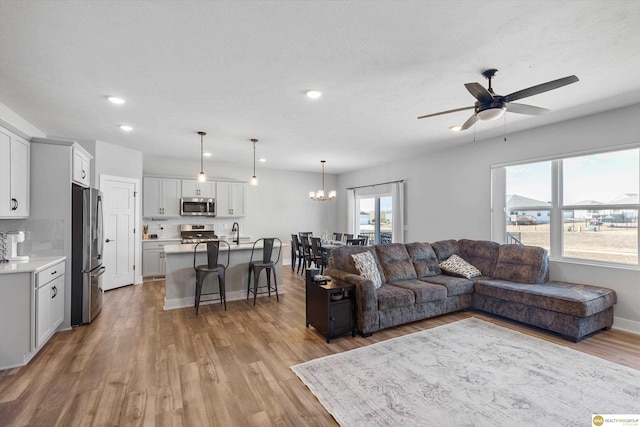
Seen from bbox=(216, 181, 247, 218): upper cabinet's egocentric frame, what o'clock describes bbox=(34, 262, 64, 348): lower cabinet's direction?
The lower cabinet is roughly at 1 o'clock from the upper cabinet.

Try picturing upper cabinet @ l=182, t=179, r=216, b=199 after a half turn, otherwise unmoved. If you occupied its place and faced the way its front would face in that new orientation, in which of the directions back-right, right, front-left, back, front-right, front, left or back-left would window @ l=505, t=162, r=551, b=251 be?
back-right

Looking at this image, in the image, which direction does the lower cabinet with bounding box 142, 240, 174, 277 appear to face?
toward the camera

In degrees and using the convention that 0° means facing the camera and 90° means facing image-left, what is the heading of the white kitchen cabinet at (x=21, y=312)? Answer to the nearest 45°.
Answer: approximately 315°

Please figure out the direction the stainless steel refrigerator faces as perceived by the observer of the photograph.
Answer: facing the viewer and to the right of the viewer

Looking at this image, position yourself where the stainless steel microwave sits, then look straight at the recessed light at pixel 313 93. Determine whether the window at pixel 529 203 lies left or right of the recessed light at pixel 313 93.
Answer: left

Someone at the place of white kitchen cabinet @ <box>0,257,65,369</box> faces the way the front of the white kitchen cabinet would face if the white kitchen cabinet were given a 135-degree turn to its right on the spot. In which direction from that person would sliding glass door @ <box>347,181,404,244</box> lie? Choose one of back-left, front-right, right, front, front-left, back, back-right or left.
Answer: back

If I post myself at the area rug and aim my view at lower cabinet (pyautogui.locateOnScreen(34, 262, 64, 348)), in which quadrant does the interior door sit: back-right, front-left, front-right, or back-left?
front-right

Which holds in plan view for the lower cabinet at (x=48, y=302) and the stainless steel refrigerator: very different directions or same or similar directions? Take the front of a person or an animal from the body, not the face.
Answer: same or similar directions

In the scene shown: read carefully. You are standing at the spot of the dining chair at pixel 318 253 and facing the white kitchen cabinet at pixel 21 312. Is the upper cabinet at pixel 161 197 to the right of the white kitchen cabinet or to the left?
right

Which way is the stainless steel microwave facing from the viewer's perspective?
toward the camera

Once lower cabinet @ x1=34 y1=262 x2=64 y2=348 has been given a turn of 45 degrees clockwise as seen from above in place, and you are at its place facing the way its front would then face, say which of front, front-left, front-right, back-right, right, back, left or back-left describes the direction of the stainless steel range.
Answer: back-left

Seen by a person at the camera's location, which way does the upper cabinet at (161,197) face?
facing the viewer

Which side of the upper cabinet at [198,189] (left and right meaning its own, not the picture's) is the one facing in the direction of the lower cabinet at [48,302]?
front

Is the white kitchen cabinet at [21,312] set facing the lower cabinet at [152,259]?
no

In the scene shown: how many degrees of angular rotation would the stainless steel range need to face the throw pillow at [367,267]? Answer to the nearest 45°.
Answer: approximately 45° to its left

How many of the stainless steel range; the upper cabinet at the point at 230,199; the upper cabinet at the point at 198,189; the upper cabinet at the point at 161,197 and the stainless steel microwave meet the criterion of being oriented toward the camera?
5

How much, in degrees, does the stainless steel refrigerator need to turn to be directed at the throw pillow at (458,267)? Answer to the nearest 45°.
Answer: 0° — it already faces it

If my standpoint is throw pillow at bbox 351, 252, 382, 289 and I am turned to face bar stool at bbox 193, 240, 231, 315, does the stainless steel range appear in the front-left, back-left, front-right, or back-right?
front-right

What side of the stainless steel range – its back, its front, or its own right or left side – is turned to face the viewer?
front
